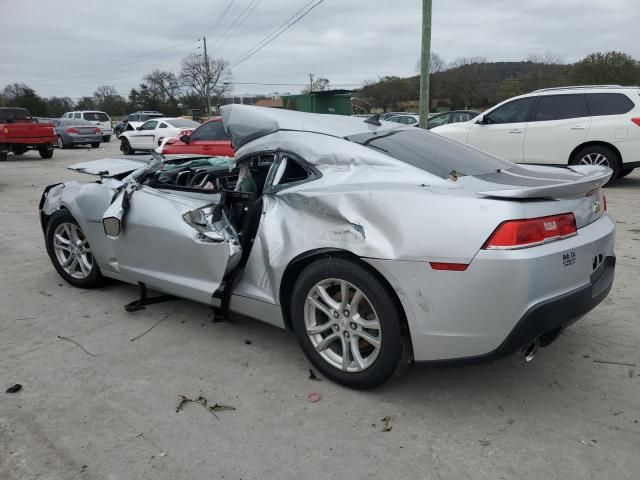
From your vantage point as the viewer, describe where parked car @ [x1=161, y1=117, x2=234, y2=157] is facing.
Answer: facing to the left of the viewer

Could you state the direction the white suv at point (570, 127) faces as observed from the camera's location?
facing to the left of the viewer

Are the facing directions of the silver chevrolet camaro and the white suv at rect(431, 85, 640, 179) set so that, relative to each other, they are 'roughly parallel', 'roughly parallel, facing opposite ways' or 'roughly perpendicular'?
roughly parallel

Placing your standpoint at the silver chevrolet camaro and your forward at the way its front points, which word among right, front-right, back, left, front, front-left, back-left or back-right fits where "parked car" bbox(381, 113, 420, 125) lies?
front-right

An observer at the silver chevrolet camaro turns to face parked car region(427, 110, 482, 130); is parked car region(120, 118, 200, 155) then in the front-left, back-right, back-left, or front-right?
front-left

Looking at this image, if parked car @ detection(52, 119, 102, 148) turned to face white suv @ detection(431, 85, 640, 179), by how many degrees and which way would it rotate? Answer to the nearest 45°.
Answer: approximately 180°

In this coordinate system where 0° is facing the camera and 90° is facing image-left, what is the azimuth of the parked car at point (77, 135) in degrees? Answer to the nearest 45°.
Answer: approximately 135°

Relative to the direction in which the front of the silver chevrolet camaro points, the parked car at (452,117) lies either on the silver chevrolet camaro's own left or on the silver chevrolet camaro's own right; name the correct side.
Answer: on the silver chevrolet camaro's own right

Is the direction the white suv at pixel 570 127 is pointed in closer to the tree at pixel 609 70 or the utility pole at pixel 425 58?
the utility pole

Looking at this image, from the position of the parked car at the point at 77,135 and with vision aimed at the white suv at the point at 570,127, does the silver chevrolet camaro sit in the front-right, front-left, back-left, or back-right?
front-right

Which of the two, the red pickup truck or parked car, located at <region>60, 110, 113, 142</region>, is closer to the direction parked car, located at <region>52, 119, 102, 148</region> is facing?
the parked car

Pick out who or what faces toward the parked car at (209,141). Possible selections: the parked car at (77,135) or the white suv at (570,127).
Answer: the white suv

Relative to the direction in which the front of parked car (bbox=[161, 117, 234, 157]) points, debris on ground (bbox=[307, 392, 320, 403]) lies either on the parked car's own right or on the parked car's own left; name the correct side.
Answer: on the parked car's own left

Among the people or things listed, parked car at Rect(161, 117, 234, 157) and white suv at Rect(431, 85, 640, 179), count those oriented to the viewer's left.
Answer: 2

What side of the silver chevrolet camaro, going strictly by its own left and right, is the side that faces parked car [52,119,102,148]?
front

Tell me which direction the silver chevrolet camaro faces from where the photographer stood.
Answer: facing away from the viewer and to the left of the viewer

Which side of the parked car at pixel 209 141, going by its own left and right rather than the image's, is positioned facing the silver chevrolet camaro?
left
